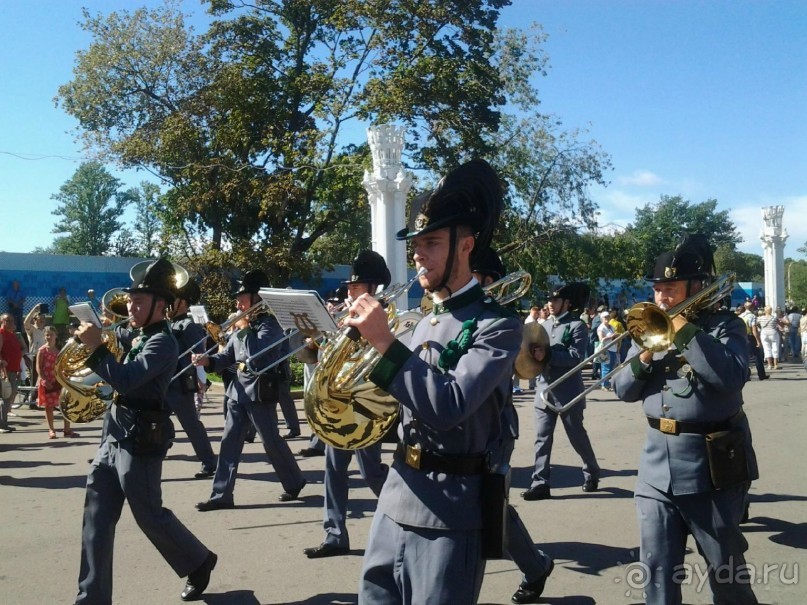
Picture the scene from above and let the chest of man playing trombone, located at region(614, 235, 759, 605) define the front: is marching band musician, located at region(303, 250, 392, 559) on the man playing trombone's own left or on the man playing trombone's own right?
on the man playing trombone's own right

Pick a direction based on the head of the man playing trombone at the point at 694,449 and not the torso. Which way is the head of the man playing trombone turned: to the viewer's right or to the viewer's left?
to the viewer's left

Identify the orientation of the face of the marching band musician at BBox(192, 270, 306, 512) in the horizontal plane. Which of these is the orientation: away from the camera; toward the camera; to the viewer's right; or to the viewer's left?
to the viewer's left

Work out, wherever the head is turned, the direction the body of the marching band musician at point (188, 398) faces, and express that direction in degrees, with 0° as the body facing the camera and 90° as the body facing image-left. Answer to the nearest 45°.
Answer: approximately 90°

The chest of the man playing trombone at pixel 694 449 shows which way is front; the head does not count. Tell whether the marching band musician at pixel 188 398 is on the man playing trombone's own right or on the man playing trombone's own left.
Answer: on the man playing trombone's own right

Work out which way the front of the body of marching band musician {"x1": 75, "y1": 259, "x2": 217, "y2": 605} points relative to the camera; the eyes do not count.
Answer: to the viewer's left

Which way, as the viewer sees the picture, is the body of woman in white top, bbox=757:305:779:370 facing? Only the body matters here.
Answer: away from the camera

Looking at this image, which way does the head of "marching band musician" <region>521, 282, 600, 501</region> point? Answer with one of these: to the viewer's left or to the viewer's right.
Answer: to the viewer's left

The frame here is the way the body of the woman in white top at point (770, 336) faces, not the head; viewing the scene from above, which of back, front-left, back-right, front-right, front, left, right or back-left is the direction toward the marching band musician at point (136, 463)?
back

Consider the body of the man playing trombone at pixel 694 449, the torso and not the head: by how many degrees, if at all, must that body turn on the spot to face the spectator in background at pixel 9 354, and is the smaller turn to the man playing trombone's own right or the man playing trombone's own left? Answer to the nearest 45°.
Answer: approximately 90° to the man playing trombone's own right

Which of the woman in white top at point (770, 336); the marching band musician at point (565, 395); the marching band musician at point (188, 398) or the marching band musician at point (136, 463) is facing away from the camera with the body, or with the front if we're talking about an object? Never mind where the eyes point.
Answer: the woman in white top
